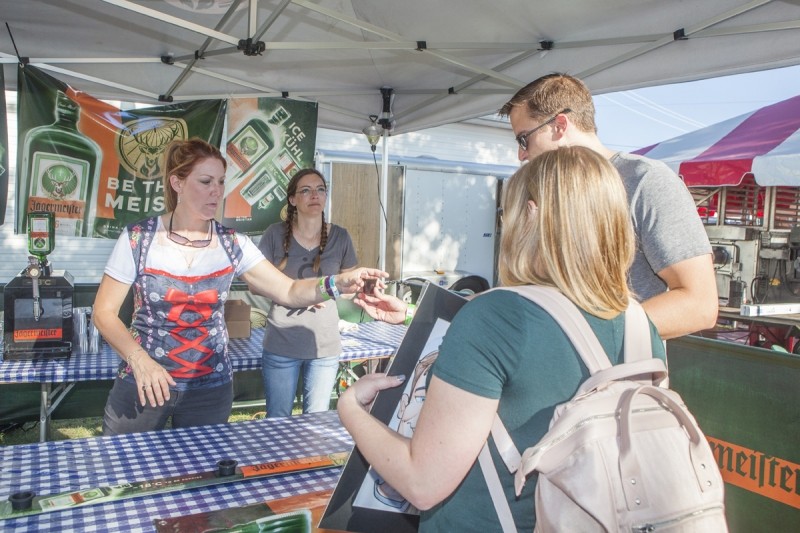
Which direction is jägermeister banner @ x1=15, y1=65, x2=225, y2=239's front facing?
toward the camera

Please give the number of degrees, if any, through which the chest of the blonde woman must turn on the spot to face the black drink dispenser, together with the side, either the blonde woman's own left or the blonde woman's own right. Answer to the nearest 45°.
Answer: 0° — they already face it

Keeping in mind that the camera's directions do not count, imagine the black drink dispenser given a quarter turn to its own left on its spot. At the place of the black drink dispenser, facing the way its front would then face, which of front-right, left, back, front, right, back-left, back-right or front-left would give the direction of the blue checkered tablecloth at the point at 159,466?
right

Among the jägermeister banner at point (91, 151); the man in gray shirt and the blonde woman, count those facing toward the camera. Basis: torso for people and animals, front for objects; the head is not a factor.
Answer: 1

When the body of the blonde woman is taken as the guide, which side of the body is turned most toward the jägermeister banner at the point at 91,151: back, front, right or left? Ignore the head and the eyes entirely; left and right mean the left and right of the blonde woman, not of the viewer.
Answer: front

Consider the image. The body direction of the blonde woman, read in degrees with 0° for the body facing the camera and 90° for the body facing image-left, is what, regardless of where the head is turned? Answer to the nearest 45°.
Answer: approximately 135°

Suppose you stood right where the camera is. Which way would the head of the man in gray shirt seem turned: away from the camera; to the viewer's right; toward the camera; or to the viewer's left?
to the viewer's left

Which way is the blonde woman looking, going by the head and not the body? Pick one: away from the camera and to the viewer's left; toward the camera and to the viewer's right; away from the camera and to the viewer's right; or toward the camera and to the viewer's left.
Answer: away from the camera and to the viewer's left

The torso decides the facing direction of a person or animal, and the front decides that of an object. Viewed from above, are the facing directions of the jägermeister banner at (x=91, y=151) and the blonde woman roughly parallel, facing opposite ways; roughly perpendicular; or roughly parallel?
roughly parallel, facing opposite ways

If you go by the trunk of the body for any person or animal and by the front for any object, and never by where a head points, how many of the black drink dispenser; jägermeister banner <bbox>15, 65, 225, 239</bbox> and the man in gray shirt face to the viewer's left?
1

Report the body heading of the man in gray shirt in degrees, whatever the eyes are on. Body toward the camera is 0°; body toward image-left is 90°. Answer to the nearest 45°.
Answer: approximately 90°

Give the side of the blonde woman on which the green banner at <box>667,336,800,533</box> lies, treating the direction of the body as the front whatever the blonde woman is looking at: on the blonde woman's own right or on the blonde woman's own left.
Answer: on the blonde woman's own right

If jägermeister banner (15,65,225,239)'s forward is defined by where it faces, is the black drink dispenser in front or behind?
in front

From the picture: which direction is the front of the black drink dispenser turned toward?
toward the camera

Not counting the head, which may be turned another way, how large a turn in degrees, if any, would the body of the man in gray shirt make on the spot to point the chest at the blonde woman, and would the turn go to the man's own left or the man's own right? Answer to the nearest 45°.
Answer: approximately 90° to the man's own left

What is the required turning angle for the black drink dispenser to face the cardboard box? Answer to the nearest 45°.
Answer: approximately 90° to its left
